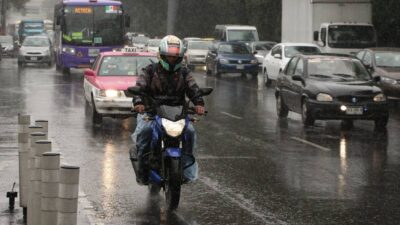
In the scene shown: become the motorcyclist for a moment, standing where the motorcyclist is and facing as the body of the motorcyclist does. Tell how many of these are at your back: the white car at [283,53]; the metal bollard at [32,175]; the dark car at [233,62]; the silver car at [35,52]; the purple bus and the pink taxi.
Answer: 5

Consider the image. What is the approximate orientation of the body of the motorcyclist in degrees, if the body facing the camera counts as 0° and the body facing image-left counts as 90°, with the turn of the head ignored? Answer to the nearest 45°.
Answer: approximately 0°

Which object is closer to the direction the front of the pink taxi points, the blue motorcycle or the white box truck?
the blue motorcycle

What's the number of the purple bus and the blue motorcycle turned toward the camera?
2

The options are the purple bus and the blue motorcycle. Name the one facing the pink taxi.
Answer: the purple bus

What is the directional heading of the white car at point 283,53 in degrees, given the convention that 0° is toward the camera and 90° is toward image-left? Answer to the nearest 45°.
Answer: approximately 315°

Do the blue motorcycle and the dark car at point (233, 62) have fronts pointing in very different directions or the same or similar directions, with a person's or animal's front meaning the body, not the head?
same or similar directions

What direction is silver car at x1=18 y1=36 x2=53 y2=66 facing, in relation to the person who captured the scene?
facing the viewer

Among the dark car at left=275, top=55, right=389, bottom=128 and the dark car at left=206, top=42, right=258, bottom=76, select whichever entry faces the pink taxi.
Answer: the dark car at left=206, top=42, right=258, bottom=76

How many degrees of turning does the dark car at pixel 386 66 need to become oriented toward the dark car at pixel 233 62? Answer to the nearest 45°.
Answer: approximately 180°

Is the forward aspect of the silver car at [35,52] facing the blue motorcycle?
yes

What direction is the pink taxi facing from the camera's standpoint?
toward the camera

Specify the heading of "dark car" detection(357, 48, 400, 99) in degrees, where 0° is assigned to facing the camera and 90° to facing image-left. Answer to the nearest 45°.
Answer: approximately 315°

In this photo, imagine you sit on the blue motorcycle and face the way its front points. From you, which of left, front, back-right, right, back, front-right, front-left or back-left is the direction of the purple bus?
back

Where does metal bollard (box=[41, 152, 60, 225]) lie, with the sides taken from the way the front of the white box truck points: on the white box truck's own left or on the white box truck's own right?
on the white box truck's own right

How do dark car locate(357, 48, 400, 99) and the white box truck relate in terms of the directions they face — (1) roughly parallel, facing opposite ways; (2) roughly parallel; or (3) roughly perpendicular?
roughly parallel

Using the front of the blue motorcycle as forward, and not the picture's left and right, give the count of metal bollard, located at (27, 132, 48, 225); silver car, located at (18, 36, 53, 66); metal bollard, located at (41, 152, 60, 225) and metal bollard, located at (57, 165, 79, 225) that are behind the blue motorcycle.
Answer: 1

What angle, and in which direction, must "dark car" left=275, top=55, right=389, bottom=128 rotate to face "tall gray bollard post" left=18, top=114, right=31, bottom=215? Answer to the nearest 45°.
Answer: approximately 45° to its right
